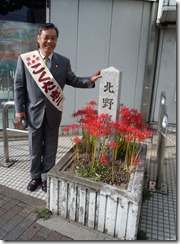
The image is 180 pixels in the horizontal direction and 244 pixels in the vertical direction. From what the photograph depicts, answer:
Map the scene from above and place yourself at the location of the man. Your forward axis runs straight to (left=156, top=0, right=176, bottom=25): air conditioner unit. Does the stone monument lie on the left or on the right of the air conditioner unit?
right

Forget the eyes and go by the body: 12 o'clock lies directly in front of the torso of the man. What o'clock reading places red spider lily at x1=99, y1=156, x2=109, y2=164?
The red spider lily is roughly at 10 o'clock from the man.

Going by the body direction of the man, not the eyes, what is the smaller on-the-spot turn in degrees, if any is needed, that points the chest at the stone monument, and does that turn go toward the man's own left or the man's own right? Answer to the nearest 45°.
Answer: approximately 90° to the man's own left

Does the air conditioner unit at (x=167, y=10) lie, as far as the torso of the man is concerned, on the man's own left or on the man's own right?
on the man's own left

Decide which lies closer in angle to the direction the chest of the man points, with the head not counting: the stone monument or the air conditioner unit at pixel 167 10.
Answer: the stone monument

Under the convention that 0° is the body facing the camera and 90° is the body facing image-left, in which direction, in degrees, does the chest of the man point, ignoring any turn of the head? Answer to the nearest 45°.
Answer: approximately 0°
